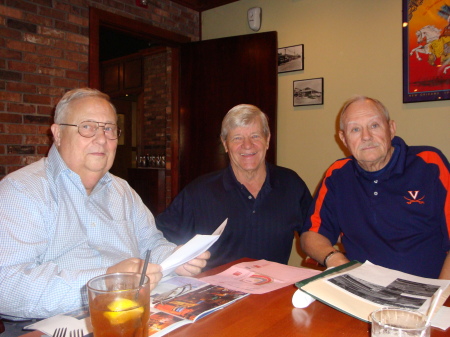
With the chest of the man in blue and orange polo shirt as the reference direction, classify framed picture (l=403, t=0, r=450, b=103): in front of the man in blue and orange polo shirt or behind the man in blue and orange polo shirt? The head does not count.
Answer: behind

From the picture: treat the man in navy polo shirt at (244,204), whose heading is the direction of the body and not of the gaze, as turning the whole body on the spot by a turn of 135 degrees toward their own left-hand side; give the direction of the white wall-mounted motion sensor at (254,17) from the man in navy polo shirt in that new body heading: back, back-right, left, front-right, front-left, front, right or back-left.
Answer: front-left

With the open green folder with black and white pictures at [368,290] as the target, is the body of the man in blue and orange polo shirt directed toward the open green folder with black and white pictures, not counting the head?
yes

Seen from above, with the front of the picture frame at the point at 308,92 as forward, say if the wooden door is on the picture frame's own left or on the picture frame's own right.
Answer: on the picture frame's own right

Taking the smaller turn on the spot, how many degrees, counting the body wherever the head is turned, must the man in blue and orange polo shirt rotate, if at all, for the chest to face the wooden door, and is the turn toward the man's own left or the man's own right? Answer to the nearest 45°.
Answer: approximately 135° to the man's own right

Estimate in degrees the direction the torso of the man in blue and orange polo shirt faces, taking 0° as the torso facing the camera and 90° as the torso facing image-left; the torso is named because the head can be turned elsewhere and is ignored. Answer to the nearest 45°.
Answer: approximately 0°

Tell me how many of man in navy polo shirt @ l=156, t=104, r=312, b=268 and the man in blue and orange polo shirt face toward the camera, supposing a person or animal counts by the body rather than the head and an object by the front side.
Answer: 2

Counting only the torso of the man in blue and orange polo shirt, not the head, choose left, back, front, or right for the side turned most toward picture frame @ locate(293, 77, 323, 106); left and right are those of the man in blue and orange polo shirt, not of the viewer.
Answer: back

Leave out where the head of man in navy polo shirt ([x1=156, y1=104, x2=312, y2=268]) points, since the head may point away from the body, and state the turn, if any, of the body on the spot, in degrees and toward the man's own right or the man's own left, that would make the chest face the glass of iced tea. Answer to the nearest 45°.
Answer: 0° — they already face it

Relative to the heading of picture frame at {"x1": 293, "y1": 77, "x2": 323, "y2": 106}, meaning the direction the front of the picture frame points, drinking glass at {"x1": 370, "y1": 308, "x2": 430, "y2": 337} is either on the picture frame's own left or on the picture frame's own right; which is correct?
on the picture frame's own left
